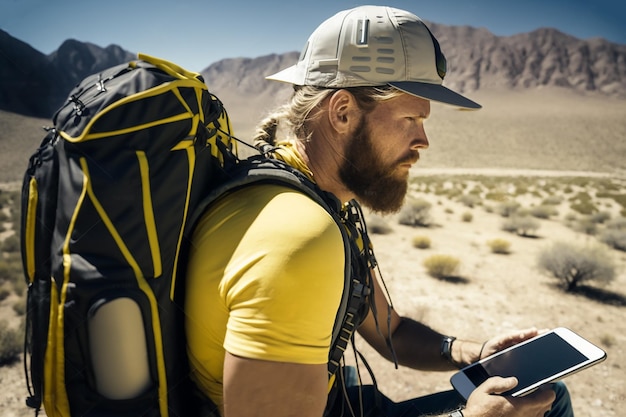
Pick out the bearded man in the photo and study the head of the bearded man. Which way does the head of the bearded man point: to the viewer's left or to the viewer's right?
to the viewer's right

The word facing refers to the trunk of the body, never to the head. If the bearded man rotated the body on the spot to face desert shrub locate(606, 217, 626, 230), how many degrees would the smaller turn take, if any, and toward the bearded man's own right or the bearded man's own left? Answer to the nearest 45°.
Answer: approximately 45° to the bearded man's own left

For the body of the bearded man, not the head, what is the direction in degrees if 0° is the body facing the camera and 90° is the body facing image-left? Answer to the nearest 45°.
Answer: approximately 270°

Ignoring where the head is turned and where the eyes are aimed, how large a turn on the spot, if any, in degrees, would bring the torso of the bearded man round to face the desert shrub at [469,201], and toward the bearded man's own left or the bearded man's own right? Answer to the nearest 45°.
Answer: approximately 90° to the bearded man's own left

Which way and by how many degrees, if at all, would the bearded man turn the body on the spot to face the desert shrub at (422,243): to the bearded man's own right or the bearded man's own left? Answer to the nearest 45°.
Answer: approximately 90° to the bearded man's own left

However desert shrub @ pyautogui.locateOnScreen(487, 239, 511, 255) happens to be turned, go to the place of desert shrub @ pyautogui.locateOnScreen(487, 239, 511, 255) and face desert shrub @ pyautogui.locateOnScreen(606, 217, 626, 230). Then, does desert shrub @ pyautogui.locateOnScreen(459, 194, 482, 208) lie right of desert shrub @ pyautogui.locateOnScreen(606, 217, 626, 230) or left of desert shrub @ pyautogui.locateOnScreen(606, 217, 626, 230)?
left

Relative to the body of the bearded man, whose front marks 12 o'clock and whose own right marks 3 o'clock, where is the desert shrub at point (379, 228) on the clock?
The desert shrub is roughly at 9 o'clock from the bearded man.

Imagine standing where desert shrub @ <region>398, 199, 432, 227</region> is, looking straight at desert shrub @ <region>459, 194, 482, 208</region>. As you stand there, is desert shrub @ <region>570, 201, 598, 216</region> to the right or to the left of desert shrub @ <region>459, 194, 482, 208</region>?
right

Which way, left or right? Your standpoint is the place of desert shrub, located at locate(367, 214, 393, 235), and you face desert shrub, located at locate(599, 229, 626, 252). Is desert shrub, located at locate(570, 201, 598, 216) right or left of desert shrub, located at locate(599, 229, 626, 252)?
left
